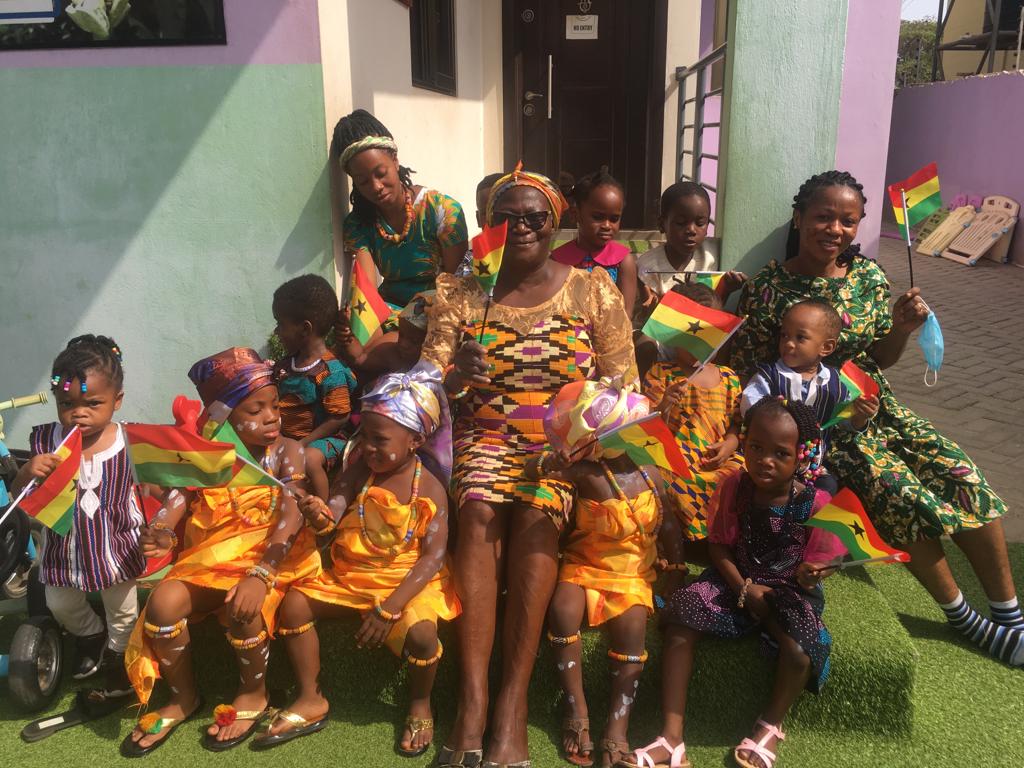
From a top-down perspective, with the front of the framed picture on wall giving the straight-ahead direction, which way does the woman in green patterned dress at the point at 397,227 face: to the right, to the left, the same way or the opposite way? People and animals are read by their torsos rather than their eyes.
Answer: the same way

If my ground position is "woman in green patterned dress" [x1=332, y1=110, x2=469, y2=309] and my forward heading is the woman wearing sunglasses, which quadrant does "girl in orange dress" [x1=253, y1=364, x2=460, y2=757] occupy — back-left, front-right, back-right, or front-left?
front-right

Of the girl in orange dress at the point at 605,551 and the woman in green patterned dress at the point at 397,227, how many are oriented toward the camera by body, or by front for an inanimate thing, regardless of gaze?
2

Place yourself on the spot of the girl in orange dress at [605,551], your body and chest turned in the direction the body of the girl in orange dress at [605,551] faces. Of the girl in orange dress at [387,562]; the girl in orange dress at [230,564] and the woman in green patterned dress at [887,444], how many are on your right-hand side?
2

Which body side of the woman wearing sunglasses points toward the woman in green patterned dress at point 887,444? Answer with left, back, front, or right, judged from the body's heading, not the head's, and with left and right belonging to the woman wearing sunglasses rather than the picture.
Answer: left

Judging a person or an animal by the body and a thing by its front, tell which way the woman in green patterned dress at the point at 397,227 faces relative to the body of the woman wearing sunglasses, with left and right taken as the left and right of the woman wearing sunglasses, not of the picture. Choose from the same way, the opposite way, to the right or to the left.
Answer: the same way

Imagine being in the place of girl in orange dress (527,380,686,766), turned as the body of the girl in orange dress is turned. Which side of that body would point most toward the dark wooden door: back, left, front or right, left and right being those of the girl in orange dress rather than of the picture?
back

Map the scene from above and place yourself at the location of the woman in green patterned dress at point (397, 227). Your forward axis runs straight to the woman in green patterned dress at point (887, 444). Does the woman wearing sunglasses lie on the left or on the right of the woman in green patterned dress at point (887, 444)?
right

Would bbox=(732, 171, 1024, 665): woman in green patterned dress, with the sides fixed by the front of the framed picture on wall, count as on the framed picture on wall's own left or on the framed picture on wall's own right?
on the framed picture on wall's own left

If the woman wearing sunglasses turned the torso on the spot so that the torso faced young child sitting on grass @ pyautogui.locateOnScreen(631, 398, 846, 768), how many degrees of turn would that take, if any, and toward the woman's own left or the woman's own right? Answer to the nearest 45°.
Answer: approximately 45° to the woman's own left

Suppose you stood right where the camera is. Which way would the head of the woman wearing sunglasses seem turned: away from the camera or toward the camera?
toward the camera

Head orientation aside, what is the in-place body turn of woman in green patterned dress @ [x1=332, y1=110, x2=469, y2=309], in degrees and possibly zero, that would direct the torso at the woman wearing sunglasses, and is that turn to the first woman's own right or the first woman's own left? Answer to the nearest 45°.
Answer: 0° — they already face them

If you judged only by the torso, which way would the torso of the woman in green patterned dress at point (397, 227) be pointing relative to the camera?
toward the camera

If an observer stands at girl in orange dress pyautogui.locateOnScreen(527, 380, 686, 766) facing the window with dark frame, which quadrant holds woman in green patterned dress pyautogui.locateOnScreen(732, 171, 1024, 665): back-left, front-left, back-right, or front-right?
front-right

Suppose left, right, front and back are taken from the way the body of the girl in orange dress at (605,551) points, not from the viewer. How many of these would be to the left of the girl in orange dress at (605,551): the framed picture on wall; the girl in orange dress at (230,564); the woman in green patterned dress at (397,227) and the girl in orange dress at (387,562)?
0

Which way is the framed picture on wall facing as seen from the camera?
toward the camera

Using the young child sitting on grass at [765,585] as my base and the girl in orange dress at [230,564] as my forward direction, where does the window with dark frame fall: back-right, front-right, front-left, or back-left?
front-right

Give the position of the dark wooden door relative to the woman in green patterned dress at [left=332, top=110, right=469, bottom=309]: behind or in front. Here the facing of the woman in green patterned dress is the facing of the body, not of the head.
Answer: behind

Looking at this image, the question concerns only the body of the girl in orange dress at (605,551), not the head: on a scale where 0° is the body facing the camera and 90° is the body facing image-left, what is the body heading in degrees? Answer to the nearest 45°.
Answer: approximately 0°

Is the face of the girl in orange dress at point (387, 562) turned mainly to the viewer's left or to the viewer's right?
to the viewer's left
